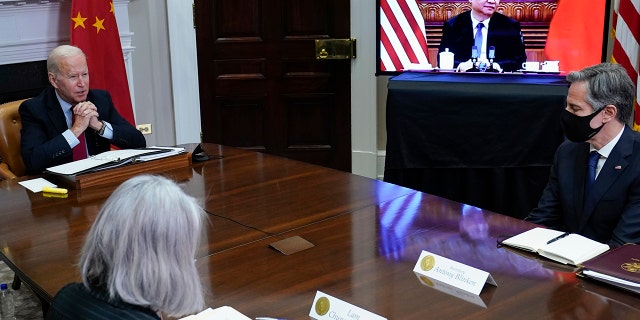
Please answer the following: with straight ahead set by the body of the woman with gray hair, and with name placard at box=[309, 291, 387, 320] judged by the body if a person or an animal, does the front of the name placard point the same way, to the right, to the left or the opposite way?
the opposite way

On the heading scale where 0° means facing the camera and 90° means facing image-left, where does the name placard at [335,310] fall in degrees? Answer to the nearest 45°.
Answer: approximately 45°

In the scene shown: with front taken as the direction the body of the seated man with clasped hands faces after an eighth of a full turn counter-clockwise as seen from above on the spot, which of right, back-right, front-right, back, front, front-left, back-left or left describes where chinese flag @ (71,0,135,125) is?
left

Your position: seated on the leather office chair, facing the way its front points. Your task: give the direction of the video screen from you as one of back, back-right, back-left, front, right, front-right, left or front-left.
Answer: front-left

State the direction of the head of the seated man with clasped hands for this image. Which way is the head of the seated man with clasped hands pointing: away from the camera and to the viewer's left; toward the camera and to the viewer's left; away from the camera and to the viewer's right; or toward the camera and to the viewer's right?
toward the camera and to the viewer's right

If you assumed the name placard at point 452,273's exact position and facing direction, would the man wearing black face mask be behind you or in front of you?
behind

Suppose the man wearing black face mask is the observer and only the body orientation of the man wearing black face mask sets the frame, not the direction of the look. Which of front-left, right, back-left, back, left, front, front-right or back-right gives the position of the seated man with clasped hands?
front-right

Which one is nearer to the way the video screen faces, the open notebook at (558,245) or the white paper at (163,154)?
the open notebook

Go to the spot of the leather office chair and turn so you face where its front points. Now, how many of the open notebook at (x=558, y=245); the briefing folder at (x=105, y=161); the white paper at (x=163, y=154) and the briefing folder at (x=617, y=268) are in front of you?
4

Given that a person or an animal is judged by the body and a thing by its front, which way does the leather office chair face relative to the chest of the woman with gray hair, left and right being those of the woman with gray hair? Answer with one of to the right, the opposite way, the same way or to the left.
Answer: to the right

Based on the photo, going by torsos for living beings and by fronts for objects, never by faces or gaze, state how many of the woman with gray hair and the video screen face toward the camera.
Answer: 1

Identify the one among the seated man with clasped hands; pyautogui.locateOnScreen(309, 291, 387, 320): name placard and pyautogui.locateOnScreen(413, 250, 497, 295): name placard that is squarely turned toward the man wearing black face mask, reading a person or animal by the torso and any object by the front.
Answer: the seated man with clasped hands

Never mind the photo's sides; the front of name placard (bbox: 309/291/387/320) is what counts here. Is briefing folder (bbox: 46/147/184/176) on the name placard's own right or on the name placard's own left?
on the name placard's own right

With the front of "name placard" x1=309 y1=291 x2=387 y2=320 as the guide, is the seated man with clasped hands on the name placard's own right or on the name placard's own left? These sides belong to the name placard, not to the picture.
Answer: on the name placard's own right
